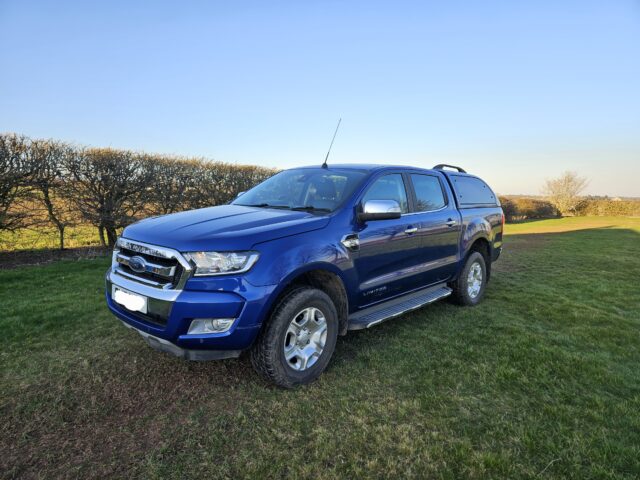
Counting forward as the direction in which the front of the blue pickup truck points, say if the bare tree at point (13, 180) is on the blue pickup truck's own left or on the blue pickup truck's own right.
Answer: on the blue pickup truck's own right

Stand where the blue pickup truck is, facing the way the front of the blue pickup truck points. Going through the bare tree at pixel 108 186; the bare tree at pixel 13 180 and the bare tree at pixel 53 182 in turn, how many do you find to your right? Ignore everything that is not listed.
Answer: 3

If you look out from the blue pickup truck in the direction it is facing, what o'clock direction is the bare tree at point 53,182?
The bare tree is roughly at 3 o'clock from the blue pickup truck.

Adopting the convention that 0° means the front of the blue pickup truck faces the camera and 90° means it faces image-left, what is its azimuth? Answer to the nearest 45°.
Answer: approximately 45°

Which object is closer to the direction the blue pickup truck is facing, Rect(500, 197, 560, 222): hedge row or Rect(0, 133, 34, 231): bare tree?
the bare tree

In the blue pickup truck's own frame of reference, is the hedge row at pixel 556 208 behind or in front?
behind

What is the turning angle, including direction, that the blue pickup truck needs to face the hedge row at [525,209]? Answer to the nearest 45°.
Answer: approximately 180°
